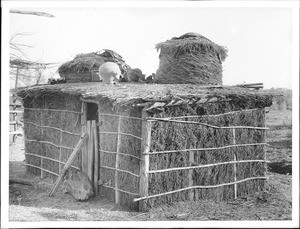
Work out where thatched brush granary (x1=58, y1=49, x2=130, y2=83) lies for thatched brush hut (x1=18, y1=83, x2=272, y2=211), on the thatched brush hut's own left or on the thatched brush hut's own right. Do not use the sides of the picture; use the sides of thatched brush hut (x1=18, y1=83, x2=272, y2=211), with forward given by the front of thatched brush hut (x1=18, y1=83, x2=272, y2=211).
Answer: on the thatched brush hut's own right

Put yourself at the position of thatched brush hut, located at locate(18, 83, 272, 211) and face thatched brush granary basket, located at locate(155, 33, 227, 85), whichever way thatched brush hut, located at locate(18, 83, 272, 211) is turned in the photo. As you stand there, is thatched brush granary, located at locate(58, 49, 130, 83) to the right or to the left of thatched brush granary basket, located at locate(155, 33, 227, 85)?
left

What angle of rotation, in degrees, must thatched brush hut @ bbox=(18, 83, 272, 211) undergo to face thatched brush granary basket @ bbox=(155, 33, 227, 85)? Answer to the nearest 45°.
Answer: approximately 135° to its right

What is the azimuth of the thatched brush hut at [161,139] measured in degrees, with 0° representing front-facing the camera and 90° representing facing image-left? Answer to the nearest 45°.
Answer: approximately 45°
